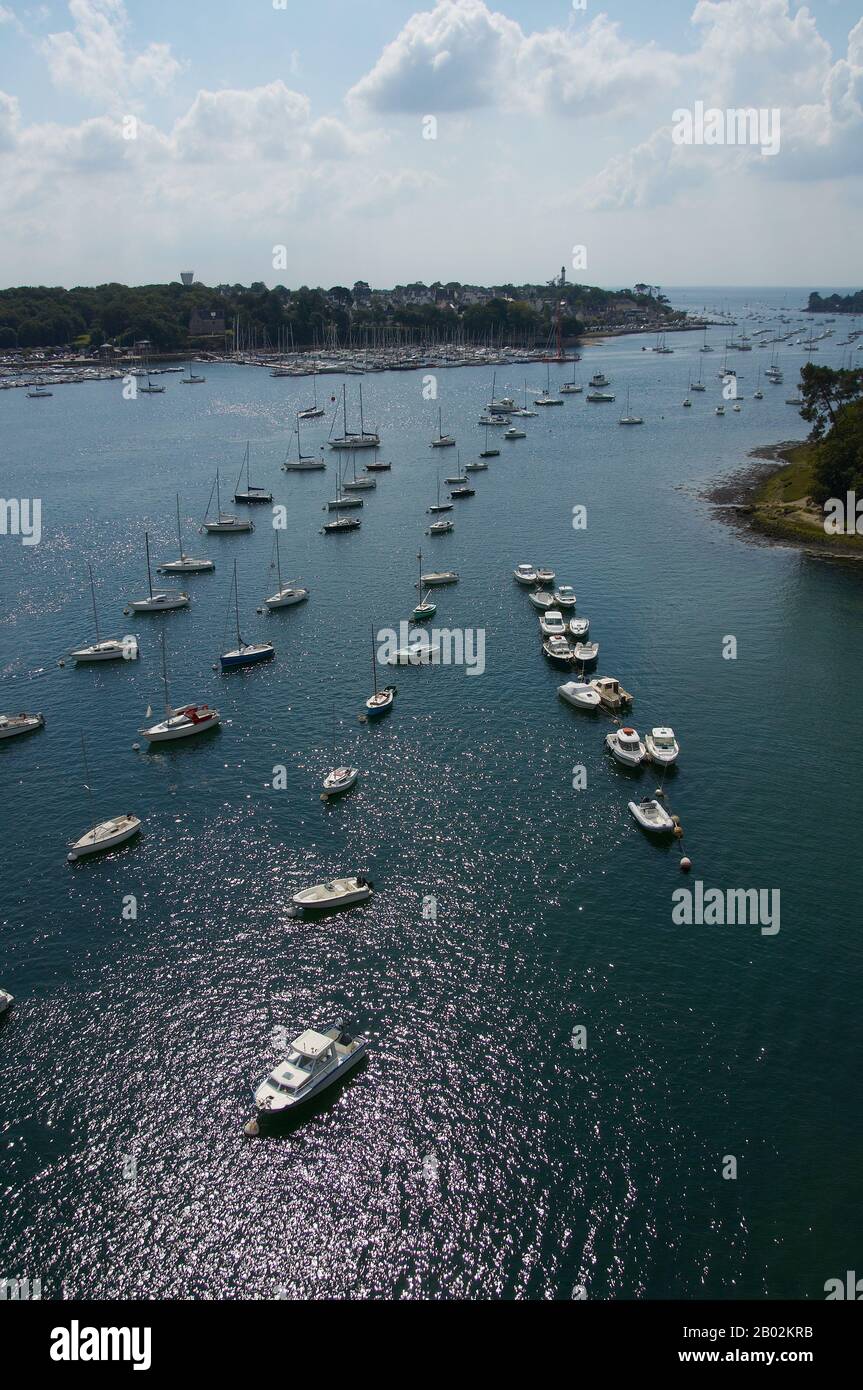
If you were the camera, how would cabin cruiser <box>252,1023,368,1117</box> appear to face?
facing the viewer and to the left of the viewer
